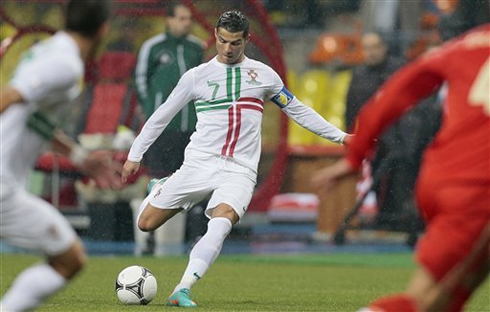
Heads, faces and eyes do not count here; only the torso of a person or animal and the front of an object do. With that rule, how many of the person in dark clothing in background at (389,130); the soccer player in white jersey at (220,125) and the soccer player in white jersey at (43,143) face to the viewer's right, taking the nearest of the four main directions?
1

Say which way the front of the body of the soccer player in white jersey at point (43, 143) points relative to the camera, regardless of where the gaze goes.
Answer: to the viewer's right

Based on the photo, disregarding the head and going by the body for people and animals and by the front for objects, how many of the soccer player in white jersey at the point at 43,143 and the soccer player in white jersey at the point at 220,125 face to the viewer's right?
1

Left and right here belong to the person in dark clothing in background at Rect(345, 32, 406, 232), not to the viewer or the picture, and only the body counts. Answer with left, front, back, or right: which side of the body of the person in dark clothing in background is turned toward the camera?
front

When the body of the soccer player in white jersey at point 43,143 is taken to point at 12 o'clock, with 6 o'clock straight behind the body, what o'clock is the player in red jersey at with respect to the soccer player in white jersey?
The player in red jersey is roughly at 1 o'clock from the soccer player in white jersey.

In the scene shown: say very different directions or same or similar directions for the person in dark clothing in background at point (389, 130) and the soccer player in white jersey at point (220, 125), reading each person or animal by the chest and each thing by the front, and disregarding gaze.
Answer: same or similar directions

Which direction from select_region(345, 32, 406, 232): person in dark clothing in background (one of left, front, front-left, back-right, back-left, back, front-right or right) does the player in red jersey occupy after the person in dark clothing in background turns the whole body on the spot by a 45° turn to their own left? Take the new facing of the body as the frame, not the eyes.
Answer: front-right

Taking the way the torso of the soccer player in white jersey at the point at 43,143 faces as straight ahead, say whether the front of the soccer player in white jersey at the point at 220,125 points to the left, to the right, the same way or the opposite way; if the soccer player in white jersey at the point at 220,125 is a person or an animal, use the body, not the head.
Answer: to the right

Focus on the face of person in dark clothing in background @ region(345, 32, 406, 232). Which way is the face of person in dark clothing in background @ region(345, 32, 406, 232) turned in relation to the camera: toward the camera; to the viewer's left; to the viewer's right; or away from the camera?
toward the camera

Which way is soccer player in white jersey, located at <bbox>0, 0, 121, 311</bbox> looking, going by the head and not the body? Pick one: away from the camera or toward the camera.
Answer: away from the camera

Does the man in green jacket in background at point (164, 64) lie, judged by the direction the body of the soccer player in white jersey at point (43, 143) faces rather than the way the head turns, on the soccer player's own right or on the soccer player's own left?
on the soccer player's own left

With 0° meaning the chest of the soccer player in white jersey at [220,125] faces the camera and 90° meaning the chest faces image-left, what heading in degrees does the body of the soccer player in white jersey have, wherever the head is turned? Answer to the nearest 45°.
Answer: approximately 0°
